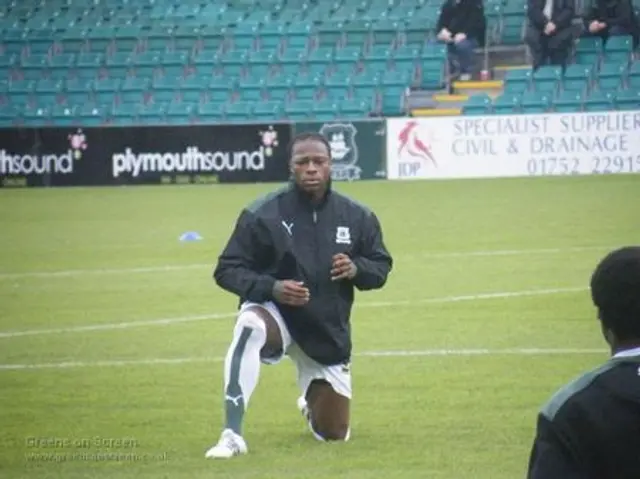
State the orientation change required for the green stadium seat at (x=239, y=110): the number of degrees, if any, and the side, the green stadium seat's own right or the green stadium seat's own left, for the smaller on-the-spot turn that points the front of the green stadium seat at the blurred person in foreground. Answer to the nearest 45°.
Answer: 0° — it already faces them

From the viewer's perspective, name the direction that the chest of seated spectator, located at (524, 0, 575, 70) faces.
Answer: toward the camera

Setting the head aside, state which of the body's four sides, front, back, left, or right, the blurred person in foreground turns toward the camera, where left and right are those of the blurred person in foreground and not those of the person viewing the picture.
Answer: back

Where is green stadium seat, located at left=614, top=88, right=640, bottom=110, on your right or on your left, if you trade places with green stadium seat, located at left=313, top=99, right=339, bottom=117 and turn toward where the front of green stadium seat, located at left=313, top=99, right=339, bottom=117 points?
on your left

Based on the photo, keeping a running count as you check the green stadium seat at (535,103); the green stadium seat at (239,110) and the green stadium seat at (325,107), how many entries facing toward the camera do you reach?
3

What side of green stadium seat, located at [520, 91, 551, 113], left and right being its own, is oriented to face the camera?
front

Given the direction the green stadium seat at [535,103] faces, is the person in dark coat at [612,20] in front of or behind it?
behind

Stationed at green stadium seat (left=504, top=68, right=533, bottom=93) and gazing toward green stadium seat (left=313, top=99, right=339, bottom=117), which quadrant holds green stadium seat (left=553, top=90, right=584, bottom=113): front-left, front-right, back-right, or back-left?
back-left

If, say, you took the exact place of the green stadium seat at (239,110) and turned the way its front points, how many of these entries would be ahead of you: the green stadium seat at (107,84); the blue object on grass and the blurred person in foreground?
2

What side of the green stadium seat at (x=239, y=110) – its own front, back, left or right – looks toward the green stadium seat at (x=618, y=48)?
left

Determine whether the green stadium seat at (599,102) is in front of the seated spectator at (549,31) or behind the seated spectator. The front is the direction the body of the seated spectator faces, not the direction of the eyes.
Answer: in front

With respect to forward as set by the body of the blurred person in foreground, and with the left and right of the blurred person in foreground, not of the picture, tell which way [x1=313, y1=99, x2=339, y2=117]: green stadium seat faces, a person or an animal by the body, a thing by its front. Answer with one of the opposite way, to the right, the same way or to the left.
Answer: the opposite way

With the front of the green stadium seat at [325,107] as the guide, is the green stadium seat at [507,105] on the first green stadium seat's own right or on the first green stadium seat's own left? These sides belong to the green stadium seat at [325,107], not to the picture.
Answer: on the first green stadium seat's own left

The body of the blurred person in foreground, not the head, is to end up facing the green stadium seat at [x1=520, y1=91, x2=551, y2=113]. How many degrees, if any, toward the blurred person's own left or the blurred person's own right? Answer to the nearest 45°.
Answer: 0° — they already face it

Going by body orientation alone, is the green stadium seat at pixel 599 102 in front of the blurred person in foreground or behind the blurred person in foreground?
in front
